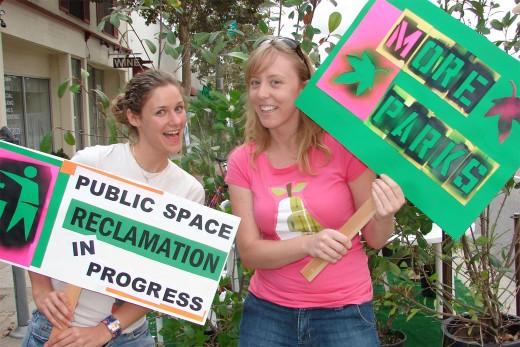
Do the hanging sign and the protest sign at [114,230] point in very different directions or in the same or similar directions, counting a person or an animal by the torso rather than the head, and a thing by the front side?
same or similar directions

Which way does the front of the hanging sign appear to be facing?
toward the camera

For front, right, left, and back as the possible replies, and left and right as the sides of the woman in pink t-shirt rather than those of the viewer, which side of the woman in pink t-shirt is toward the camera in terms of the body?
front

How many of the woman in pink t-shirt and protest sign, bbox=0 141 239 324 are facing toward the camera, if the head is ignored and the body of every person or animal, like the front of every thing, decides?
2

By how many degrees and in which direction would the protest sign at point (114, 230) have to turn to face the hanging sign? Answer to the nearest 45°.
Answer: approximately 180°

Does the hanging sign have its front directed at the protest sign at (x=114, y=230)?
yes

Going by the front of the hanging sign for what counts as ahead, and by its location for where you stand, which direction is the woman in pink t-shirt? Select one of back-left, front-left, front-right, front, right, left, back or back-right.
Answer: front

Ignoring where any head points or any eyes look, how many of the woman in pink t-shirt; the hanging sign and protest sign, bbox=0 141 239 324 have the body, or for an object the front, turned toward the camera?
3

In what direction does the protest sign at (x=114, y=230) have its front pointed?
toward the camera
